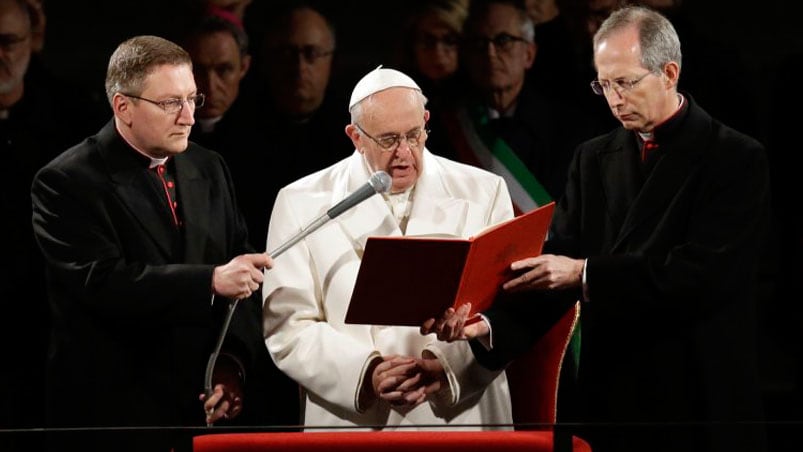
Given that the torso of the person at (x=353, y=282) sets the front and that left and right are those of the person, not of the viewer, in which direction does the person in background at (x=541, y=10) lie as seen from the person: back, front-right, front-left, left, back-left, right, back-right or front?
back-left

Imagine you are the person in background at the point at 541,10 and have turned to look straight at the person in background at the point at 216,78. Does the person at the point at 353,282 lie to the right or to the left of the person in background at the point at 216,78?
left

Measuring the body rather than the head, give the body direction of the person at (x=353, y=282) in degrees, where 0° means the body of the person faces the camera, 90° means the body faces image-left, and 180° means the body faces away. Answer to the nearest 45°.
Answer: approximately 0°

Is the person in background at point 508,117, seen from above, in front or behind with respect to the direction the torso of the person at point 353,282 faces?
behind
